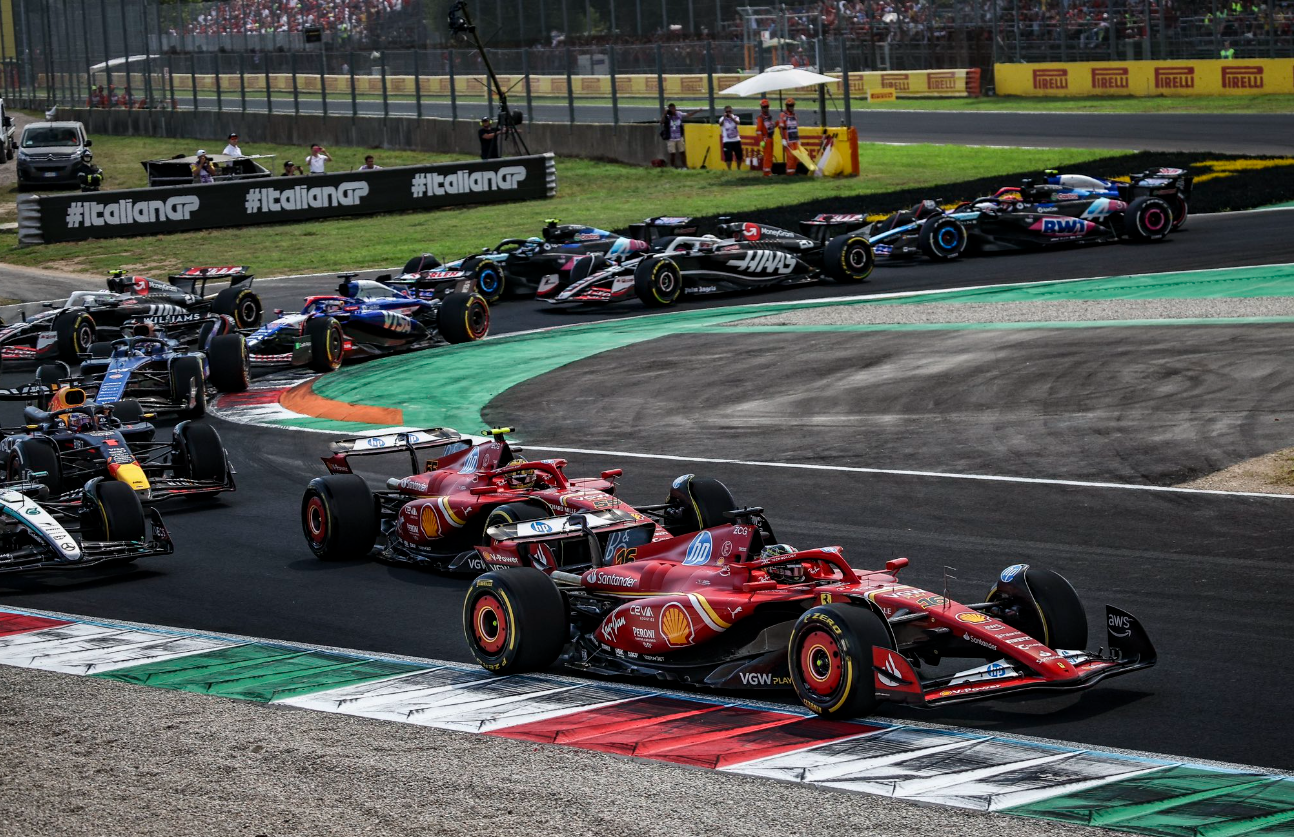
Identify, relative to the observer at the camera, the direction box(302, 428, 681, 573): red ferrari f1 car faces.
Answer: facing the viewer and to the right of the viewer

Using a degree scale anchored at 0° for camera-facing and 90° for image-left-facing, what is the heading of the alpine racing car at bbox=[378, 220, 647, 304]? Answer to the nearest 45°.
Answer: approximately 45°

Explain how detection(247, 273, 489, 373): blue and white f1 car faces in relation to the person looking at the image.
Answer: facing the viewer and to the left of the viewer

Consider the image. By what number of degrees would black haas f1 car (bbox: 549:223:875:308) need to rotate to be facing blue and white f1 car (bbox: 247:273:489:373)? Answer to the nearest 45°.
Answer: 0° — it already faces it

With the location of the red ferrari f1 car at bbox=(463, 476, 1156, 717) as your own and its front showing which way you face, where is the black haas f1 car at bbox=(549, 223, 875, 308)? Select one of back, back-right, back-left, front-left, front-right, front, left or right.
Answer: back-left

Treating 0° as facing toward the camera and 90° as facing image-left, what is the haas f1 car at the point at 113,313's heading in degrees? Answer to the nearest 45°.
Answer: approximately 45°

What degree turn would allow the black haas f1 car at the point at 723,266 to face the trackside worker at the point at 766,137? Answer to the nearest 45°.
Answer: approximately 135° to its right

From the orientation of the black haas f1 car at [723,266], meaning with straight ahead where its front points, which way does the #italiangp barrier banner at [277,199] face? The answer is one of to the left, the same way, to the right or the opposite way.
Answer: to the left

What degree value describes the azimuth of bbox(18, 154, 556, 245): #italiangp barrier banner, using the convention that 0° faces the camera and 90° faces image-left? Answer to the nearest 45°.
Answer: approximately 315°
